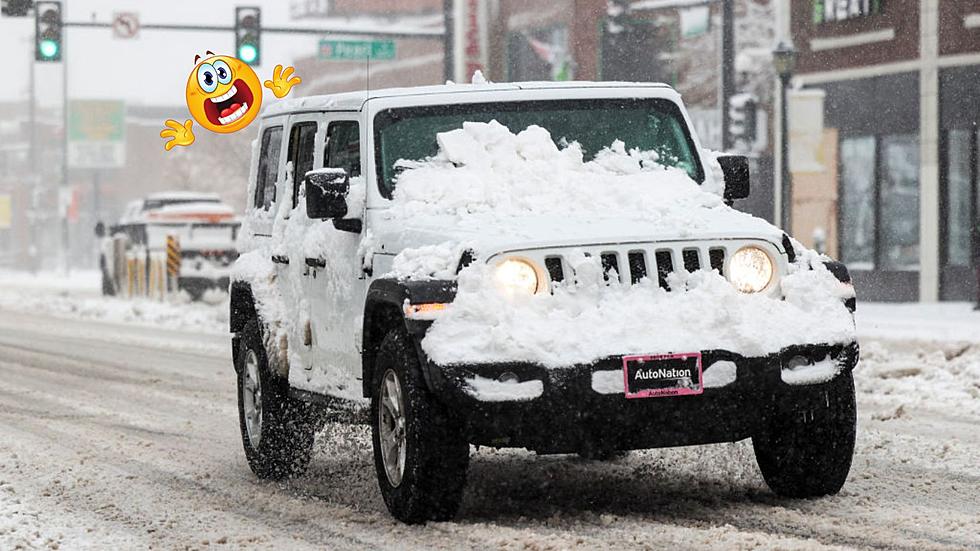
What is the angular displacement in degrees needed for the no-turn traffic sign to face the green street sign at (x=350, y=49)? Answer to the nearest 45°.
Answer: approximately 90° to its left

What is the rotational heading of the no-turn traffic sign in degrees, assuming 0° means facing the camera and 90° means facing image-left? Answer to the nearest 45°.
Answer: approximately 0°

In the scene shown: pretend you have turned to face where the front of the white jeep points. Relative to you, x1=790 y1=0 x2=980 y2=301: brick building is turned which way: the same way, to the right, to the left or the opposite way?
to the right

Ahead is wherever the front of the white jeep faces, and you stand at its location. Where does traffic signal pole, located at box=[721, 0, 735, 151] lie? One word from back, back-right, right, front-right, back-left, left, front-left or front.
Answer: back-left

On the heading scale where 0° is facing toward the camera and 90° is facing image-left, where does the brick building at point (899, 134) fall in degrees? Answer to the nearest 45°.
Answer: approximately 45°

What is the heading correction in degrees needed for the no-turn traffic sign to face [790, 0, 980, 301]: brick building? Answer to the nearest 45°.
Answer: approximately 45° to its left

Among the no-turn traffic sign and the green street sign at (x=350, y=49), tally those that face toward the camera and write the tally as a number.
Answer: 2

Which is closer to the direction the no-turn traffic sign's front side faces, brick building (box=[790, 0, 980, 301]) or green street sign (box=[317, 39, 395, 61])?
the brick building
